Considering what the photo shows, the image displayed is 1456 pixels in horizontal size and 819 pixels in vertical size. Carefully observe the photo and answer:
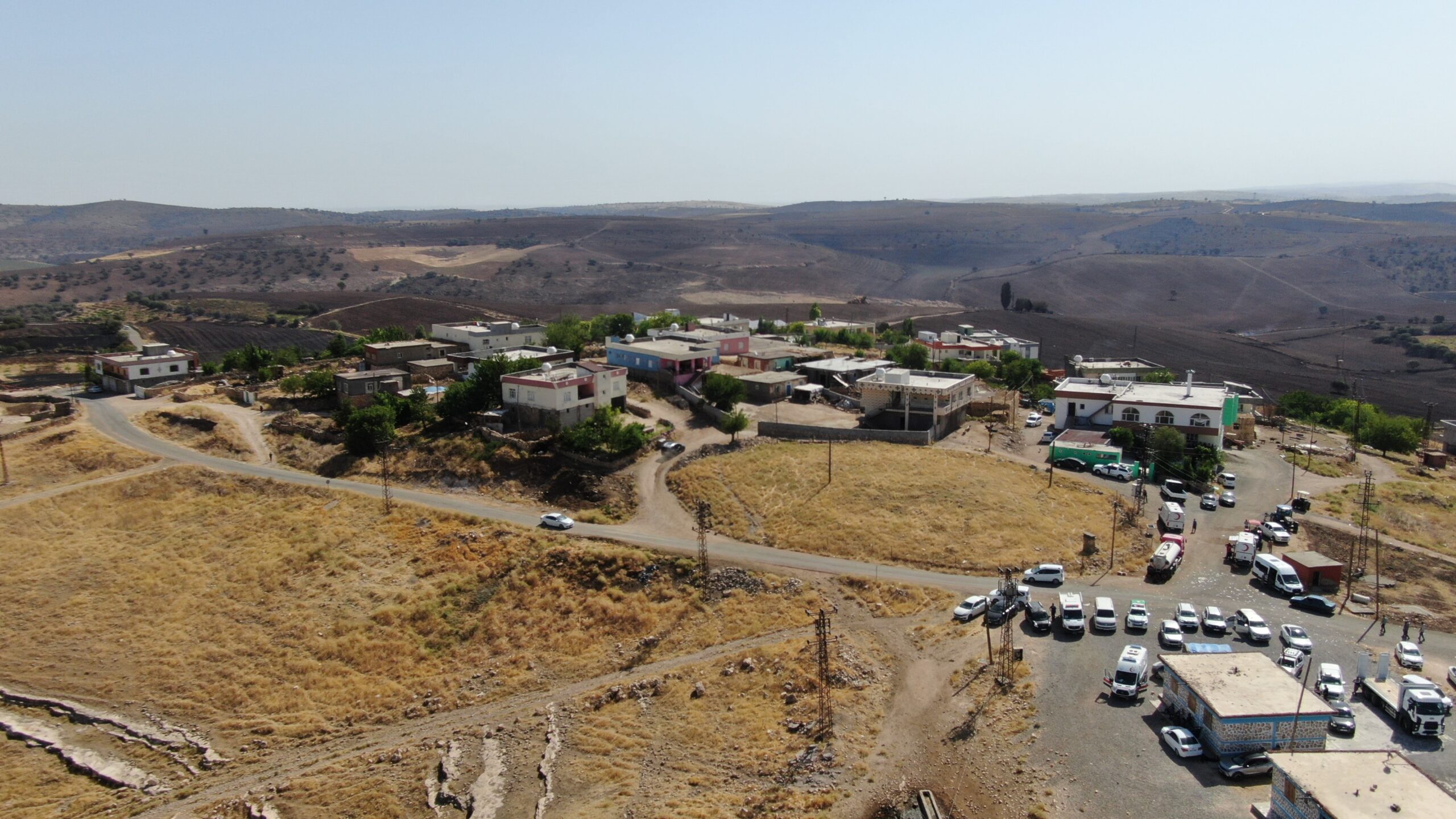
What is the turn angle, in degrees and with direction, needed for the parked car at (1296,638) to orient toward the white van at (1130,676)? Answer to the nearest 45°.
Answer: approximately 90° to its right

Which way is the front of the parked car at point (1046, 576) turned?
to the viewer's left

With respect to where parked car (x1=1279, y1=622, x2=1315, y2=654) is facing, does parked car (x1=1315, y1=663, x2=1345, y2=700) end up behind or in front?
in front

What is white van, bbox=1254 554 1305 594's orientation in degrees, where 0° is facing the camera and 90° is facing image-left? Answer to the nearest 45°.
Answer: approximately 315°

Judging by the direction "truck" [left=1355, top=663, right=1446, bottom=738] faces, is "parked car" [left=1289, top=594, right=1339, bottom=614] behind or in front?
behind

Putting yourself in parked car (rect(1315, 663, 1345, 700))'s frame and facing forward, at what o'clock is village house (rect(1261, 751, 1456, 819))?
The village house is roughly at 12 o'clock from the parked car.

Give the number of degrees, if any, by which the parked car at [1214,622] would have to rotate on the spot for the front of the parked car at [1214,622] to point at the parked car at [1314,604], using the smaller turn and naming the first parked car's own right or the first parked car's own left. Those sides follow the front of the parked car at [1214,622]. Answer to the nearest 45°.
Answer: approximately 135° to the first parked car's own left

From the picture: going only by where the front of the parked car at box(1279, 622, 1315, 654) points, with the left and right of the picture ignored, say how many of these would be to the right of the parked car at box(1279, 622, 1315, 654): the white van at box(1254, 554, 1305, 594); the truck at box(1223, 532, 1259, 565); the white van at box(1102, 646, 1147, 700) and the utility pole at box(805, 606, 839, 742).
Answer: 2

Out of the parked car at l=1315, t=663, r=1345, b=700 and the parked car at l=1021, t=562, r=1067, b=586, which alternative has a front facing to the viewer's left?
the parked car at l=1021, t=562, r=1067, b=586

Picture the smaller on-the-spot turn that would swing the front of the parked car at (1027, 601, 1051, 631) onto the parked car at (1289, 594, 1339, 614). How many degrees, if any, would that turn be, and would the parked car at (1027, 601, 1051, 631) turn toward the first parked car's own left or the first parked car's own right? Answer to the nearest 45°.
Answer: approximately 90° to the first parked car's own left

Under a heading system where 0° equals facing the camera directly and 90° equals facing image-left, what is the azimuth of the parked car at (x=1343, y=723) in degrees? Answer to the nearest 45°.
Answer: approximately 0°
